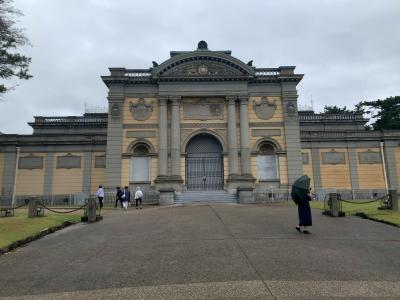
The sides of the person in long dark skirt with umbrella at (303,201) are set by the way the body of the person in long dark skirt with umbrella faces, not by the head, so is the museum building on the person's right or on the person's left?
on the person's left

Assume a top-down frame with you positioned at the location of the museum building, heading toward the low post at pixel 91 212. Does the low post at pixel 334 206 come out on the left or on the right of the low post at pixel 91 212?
left

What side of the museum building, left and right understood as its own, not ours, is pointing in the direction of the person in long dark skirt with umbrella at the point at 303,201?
front

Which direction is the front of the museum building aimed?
toward the camera

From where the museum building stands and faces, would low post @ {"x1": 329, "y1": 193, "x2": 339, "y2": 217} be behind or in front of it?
in front

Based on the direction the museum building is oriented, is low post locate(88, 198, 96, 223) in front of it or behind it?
in front

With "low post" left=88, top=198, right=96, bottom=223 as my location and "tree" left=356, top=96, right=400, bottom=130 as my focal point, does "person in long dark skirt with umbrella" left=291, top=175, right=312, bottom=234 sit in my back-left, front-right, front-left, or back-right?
front-right

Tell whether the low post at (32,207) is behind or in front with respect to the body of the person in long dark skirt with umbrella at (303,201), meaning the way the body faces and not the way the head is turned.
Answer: behind
